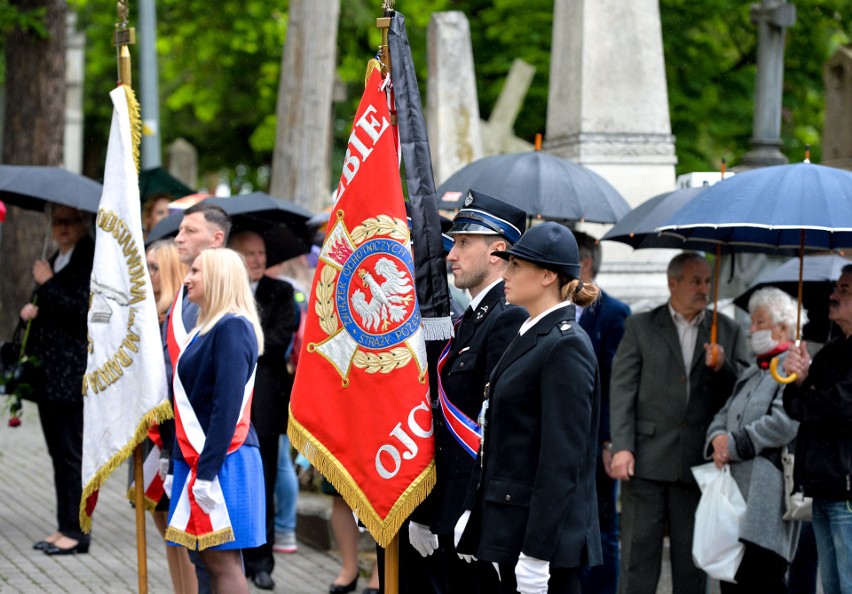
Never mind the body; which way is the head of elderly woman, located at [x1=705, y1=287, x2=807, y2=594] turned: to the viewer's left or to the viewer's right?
to the viewer's left

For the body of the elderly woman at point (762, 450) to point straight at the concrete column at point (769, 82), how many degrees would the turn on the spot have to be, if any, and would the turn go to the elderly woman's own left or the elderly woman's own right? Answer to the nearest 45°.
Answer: approximately 135° to the elderly woman's own right

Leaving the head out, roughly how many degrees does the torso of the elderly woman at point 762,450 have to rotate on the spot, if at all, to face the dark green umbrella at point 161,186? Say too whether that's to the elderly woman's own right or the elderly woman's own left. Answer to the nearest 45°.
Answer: approximately 90° to the elderly woman's own right

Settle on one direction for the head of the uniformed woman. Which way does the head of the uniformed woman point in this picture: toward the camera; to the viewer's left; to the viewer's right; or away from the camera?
to the viewer's left

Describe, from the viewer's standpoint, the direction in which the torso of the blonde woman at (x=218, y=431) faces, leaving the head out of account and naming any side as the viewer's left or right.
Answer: facing to the left of the viewer

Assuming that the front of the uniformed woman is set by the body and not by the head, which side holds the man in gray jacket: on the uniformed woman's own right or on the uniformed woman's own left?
on the uniformed woman's own right

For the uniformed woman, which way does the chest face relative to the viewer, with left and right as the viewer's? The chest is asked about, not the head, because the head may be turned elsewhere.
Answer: facing to the left of the viewer

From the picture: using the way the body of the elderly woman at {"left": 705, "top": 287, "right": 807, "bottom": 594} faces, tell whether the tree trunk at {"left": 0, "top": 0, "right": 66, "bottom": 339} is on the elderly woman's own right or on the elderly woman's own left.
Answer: on the elderly woman's own right

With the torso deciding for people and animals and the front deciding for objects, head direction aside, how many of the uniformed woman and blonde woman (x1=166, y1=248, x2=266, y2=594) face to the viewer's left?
2

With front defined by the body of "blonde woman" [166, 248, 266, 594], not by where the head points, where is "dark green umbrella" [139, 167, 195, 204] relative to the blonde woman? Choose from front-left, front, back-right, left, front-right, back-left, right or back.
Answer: right

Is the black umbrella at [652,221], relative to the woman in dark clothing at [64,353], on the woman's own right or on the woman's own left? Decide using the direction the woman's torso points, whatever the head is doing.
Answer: on the woman's own left

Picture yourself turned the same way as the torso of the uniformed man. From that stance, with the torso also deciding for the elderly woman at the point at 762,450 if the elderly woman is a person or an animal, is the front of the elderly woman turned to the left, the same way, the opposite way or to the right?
the same way
